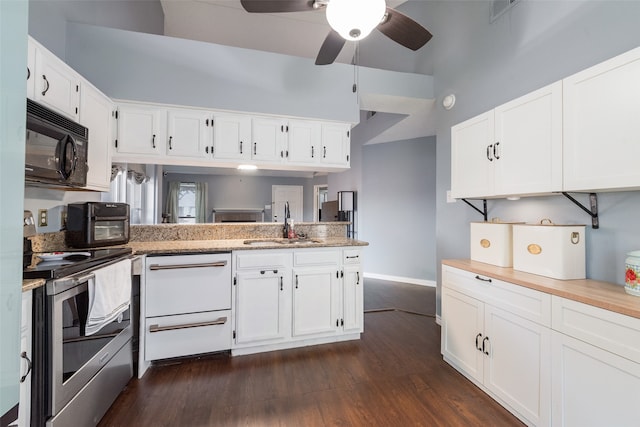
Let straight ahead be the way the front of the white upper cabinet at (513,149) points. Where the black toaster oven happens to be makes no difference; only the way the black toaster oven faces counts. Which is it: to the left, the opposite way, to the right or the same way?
the opposite way

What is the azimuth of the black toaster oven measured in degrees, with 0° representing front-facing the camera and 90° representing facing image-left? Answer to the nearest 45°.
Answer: approximately 315°

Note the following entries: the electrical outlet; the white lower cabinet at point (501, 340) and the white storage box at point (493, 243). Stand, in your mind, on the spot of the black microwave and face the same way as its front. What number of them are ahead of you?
2

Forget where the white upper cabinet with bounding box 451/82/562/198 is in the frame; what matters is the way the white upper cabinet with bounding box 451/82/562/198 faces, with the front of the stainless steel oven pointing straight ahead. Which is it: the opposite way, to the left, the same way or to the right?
the opposite way

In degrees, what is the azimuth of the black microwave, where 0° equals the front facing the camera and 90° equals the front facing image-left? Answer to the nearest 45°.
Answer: approximately 315°

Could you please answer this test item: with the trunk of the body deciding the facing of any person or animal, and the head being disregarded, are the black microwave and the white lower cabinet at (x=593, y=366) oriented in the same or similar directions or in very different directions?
very different directions

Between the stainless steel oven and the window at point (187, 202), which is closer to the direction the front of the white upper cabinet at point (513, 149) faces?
the stainless steel oven

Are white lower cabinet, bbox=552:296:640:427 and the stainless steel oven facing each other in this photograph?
yes

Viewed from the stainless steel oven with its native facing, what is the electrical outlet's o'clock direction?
The electrical outlet is roughly at 7 o'clock from the stainless steel oven.

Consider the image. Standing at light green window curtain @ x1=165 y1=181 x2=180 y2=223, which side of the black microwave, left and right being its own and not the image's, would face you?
left
